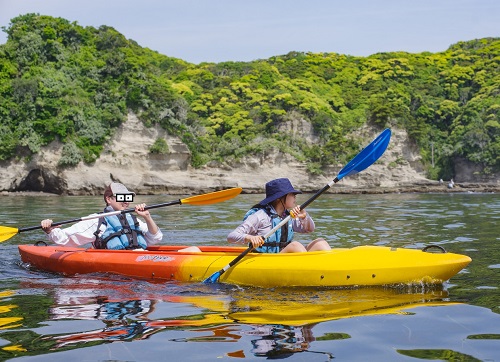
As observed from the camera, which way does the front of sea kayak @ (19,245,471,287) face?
facing to the right of the viewer
